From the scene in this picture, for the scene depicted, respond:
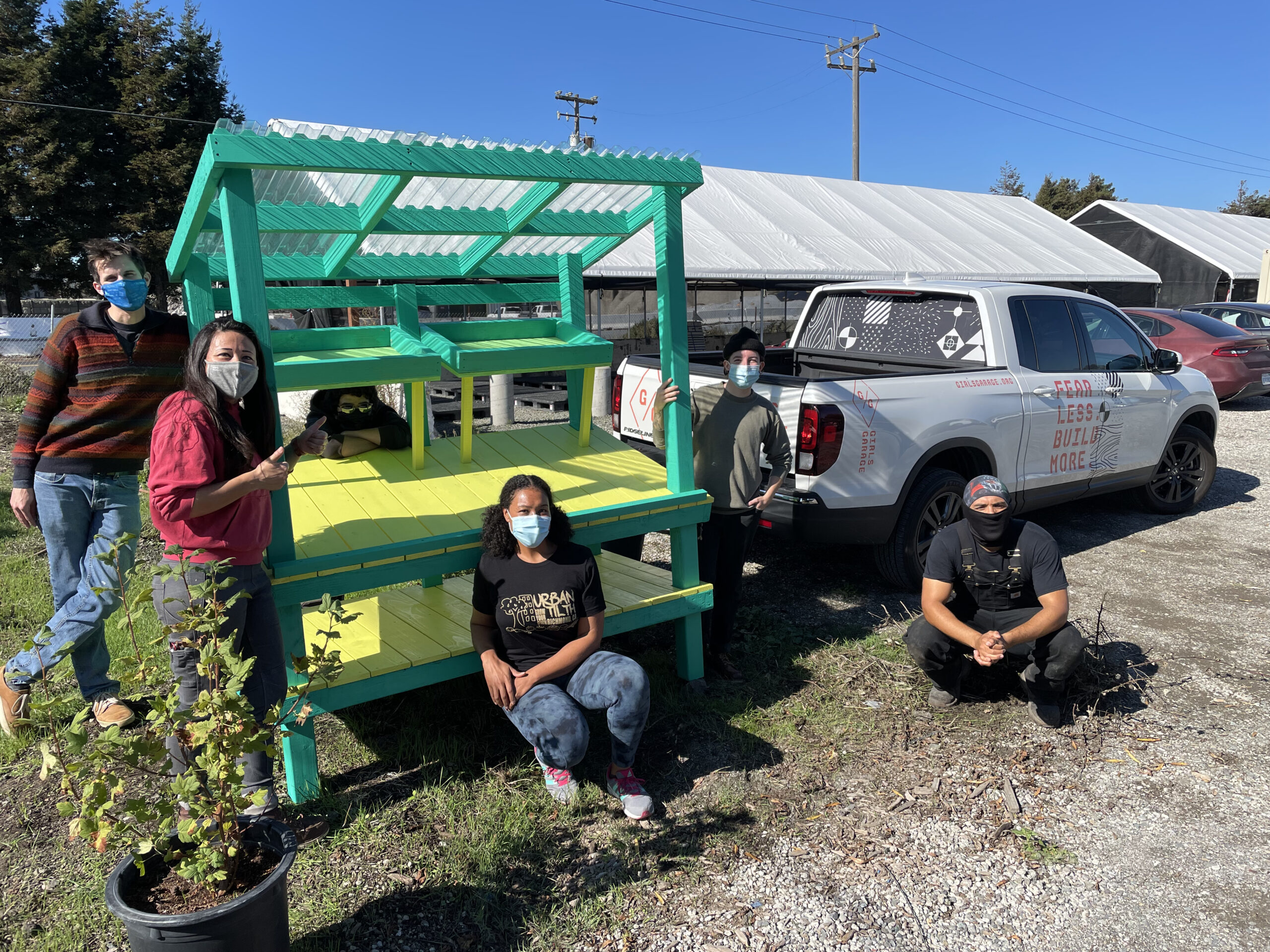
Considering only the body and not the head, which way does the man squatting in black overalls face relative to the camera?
toward the camera

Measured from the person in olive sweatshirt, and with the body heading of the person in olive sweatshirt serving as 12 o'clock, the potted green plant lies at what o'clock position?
The potted green plant is roughly at 1 o'clock from the person in olive sweatshirt.

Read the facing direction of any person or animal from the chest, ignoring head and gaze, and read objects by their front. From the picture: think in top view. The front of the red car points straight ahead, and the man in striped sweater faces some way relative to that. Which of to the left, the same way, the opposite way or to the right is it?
the opposite way

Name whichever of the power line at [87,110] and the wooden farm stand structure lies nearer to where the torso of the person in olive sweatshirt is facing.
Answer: the wooden farm stand structure

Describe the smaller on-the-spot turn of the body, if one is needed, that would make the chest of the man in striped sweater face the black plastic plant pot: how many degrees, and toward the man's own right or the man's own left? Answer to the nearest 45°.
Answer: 0° — they already face it

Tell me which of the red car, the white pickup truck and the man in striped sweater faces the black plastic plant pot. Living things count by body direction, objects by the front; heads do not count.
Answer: the man in striped sweater

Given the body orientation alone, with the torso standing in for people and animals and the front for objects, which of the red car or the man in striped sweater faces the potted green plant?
the man in striped sweater

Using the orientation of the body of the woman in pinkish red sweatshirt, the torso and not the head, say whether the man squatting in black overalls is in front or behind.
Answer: in front

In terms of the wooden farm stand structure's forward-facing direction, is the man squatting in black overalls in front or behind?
in front

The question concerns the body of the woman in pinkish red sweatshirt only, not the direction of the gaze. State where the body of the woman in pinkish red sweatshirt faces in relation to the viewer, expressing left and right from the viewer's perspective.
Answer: facing the viewer and to the right of the viewer

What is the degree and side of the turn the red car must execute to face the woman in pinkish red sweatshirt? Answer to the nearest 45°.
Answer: approximately 135° to its left

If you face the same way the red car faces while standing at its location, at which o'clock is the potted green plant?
The potted green plant is roughly at 8 o'clock from the red car.

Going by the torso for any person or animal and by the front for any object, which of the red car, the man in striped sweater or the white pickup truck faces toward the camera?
the man in striped sweater

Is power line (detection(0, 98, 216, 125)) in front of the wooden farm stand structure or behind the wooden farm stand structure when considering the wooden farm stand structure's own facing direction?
behind

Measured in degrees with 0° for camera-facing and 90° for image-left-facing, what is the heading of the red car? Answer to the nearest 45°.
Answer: approximately 135°

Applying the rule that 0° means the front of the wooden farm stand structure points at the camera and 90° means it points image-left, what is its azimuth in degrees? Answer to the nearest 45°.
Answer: approximately 315°
